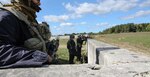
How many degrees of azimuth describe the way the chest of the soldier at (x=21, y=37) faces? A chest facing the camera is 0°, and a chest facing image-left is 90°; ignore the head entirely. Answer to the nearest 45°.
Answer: approximately 270°
